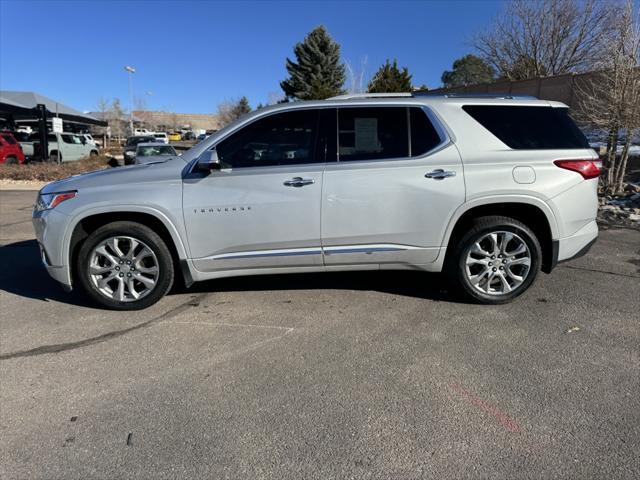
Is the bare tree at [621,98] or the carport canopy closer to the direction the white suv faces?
the carport canopy

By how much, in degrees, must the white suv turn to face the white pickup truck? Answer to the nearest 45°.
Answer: approximately 45° to its right

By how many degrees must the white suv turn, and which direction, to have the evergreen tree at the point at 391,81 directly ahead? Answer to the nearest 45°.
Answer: approximately 90° to its right

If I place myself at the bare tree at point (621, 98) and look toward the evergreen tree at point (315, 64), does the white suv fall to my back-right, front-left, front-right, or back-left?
back-left

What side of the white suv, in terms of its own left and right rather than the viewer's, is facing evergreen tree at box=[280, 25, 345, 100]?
right

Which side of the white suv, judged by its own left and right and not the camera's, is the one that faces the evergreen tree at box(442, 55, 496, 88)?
right

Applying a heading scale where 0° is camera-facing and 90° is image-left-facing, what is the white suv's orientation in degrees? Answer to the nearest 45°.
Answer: approximately 90°

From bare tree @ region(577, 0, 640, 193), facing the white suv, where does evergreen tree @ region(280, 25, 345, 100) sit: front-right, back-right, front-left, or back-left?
back-right

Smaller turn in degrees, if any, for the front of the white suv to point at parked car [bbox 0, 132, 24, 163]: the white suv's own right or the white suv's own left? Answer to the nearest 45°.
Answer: approximately 45° to the white suv's own right

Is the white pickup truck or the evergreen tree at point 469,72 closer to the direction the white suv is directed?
the white pickup truck

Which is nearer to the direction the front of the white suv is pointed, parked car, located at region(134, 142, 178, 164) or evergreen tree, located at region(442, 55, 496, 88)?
the parked car
